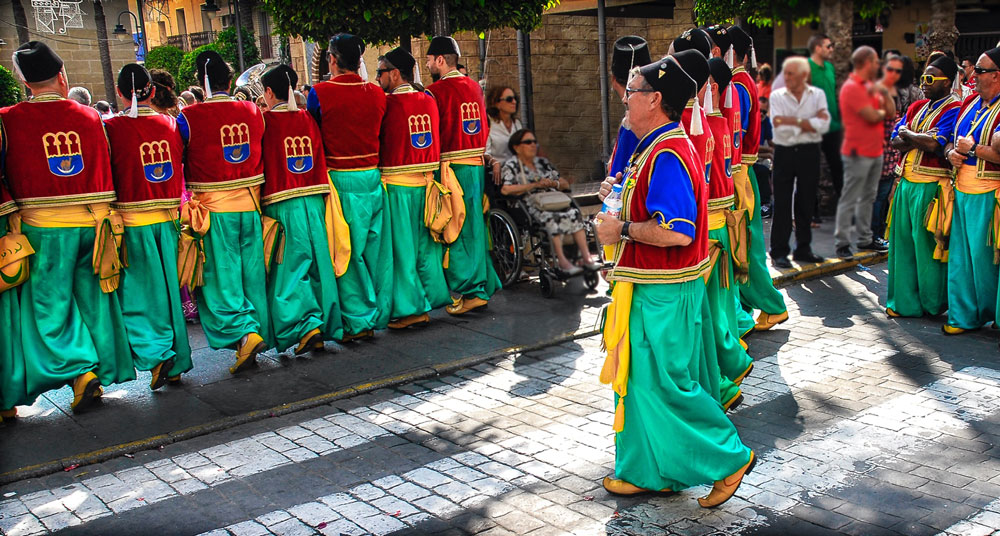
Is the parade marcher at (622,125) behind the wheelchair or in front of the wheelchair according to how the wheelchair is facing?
in front

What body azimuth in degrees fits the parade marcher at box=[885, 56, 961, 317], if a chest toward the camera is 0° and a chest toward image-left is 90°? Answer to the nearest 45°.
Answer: approximately 45°

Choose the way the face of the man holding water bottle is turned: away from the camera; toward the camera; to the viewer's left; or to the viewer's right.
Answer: to the viewer's left

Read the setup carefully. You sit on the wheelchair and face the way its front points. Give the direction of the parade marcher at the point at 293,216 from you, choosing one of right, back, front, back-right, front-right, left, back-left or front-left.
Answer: right

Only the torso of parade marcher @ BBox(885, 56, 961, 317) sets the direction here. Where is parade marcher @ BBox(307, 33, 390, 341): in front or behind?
in front

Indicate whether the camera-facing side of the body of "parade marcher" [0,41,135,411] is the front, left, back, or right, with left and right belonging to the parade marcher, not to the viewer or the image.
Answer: back

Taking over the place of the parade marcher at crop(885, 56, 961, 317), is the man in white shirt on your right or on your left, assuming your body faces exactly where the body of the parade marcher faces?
on your right

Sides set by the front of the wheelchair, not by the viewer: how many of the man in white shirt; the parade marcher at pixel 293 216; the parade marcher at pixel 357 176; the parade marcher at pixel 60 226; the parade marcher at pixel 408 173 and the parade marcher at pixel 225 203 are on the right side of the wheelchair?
5

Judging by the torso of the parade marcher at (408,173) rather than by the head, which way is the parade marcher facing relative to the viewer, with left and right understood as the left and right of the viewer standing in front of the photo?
facing away from the viewer and to the left of the viewer

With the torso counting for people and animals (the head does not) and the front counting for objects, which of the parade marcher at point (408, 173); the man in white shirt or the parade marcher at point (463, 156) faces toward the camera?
the man in white shirt

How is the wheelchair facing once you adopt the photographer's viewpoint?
facing the viewer and to the right of the viewer

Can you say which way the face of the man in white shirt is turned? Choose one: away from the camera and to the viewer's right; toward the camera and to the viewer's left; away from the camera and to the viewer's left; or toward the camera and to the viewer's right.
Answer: toward the camera and to the viewer's left

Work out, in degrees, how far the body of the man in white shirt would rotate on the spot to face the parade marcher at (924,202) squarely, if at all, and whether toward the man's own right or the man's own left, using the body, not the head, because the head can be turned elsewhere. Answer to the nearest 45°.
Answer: approximately 45° to the man's own left

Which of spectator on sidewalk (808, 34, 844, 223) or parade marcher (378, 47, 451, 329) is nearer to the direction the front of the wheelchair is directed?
the spectator on sidewalk

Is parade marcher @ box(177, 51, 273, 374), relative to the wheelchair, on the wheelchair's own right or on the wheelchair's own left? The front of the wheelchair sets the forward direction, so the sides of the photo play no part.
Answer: on the wheelchair's own right

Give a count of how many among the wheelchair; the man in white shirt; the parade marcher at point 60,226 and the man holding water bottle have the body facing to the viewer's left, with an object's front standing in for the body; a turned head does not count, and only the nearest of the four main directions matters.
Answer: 1

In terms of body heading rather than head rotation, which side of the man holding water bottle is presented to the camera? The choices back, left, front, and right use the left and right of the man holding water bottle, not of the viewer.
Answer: left

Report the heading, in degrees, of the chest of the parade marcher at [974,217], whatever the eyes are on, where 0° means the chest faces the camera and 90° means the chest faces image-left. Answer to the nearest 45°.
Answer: approximately 45°

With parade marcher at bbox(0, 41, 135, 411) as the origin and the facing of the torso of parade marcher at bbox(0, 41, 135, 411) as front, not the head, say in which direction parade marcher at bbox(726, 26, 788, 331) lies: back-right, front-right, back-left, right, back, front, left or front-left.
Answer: right
